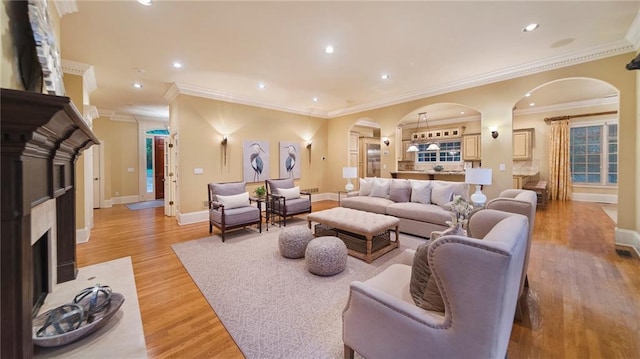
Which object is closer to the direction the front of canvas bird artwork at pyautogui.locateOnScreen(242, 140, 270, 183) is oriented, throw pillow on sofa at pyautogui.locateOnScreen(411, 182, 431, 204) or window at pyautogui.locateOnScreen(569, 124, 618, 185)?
the throw pillow on sofa

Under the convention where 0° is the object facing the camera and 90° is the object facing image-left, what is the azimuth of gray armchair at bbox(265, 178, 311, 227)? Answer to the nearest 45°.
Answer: approximately 315°

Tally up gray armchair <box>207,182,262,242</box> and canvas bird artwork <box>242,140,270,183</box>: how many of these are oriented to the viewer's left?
0

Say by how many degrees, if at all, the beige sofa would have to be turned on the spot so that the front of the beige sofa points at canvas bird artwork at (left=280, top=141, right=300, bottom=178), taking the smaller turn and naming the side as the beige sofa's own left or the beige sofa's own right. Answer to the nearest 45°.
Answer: approximately 90° to the beige sofa's own right

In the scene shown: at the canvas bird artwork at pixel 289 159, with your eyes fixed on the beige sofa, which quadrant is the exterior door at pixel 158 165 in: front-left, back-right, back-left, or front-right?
back-right

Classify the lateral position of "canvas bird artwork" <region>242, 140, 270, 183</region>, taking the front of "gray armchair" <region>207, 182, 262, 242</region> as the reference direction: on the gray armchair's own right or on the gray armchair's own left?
on the gray armchair's own left
